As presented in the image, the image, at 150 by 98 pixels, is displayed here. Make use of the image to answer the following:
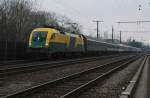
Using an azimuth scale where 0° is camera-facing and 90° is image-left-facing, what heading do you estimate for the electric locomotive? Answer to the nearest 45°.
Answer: approximately 45°

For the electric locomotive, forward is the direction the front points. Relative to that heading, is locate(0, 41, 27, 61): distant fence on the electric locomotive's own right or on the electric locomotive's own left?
on the electric locomotive's own right
